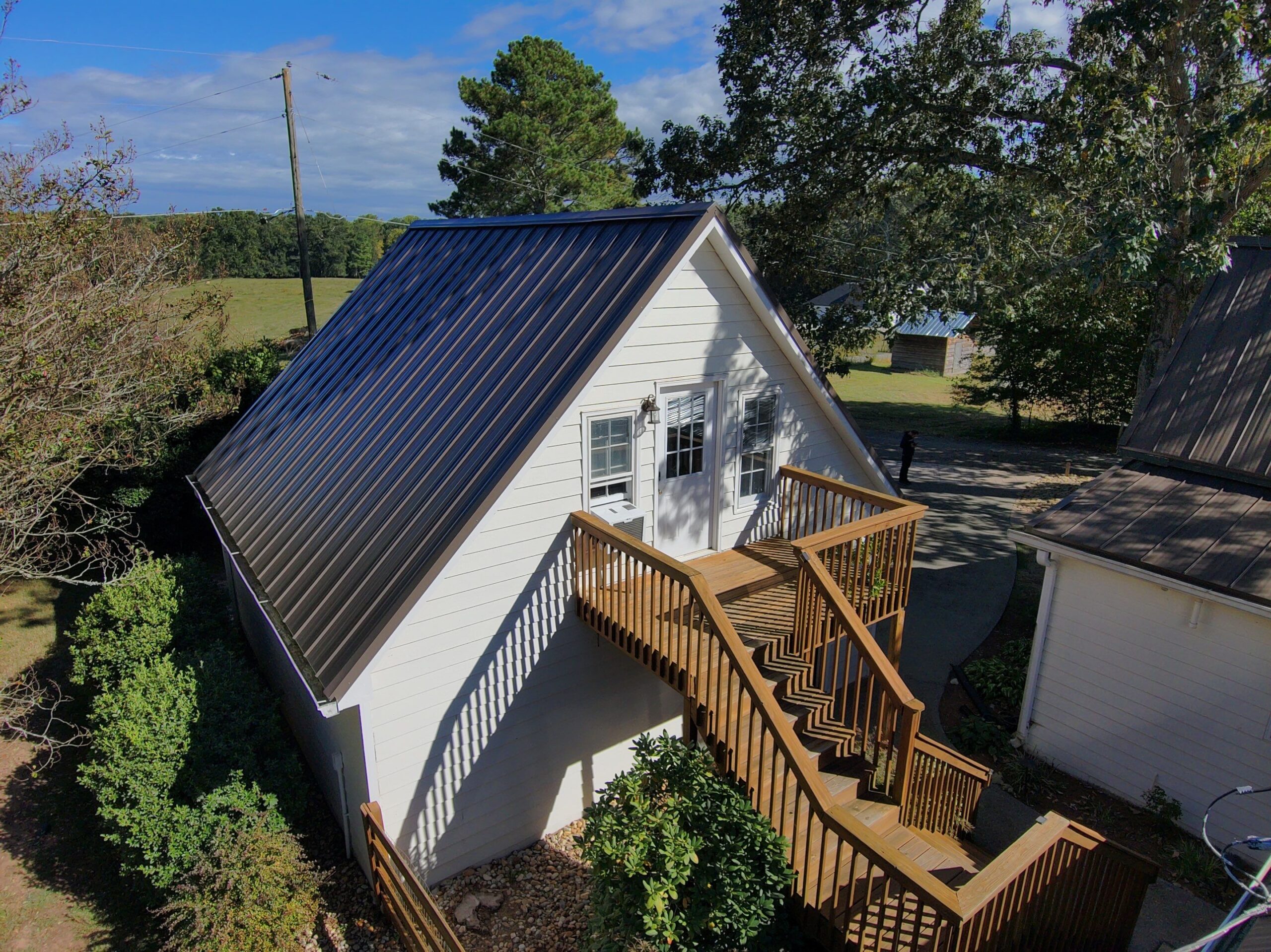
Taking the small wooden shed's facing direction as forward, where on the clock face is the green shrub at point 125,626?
The green shrub is roughly at 2 o'clock from the small wooden shed.

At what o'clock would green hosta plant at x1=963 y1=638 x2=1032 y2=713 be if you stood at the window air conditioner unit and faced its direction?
The green hosta plant is roughly at 10 o'clock from the window air conditioner unit.

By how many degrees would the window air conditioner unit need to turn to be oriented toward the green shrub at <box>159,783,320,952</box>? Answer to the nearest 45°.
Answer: approximately 90° to its right

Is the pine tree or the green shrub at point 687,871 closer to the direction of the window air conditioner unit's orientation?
the green shrub

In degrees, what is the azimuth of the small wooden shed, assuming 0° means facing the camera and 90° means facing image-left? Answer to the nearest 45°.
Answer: approximately 315°

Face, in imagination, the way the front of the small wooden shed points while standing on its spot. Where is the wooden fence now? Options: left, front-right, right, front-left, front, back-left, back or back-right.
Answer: front-right

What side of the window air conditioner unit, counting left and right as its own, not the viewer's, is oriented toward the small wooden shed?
left

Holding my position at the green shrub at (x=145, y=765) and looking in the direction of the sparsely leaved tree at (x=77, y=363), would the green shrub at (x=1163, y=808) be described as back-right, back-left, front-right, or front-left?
back-right

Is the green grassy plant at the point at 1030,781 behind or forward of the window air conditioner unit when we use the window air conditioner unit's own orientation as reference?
forward
